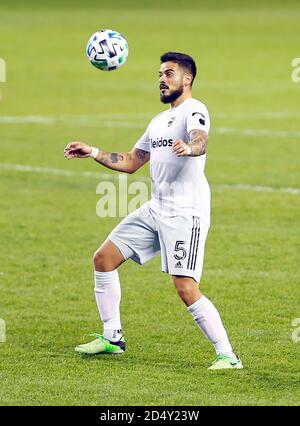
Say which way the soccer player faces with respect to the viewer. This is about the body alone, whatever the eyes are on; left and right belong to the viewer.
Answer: facing the viewer and to the left of the viewer
